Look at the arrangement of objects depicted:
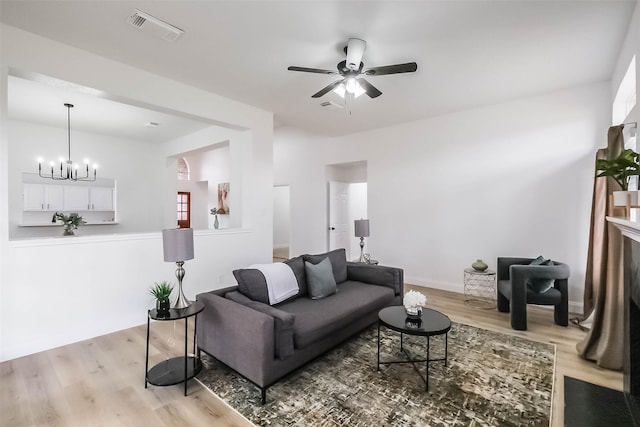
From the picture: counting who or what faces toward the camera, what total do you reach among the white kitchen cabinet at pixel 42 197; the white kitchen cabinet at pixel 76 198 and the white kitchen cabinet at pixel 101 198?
3

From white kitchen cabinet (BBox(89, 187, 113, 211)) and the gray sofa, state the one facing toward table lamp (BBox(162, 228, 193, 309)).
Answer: the white kitchen cabinet

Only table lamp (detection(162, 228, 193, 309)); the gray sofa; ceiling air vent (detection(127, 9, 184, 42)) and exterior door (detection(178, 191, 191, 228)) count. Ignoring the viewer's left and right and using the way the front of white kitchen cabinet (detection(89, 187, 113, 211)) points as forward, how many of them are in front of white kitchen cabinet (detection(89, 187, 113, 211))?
3

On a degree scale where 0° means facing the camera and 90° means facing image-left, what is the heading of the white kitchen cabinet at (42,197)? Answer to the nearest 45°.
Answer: approximately 0°

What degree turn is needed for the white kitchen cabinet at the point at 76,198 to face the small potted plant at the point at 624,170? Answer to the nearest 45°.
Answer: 0° — it already faces it

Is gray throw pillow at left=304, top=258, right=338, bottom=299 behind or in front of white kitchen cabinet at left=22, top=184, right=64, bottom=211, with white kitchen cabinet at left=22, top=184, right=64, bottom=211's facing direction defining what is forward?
in front

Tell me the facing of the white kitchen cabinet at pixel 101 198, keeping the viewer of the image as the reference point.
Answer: facing the viewer

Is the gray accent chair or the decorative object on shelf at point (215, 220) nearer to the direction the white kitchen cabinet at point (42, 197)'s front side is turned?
the gray accent chair

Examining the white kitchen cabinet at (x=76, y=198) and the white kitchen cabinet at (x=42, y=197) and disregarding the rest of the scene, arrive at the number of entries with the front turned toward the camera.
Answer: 2

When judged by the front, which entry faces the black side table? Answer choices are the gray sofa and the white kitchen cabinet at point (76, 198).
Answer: the white kitchen cabinet

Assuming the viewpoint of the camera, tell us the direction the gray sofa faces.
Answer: facing the viewer and to the right of the viewer

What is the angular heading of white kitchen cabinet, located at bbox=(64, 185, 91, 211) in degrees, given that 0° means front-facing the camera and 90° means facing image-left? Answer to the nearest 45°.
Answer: approximately 0°

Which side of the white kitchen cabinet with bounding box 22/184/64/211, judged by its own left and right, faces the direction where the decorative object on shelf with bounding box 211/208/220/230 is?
left

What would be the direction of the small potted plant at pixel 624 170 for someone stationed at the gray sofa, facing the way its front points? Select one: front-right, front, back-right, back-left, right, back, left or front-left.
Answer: front-left

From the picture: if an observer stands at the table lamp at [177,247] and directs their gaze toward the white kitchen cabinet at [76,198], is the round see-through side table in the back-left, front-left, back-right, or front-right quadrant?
back-right

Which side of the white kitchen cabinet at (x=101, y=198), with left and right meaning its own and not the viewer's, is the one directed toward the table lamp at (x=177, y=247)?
front

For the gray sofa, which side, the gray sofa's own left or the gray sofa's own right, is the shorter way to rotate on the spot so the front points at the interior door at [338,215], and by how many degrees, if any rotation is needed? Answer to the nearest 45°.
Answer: approximately 135° to the gray sofa's own left
